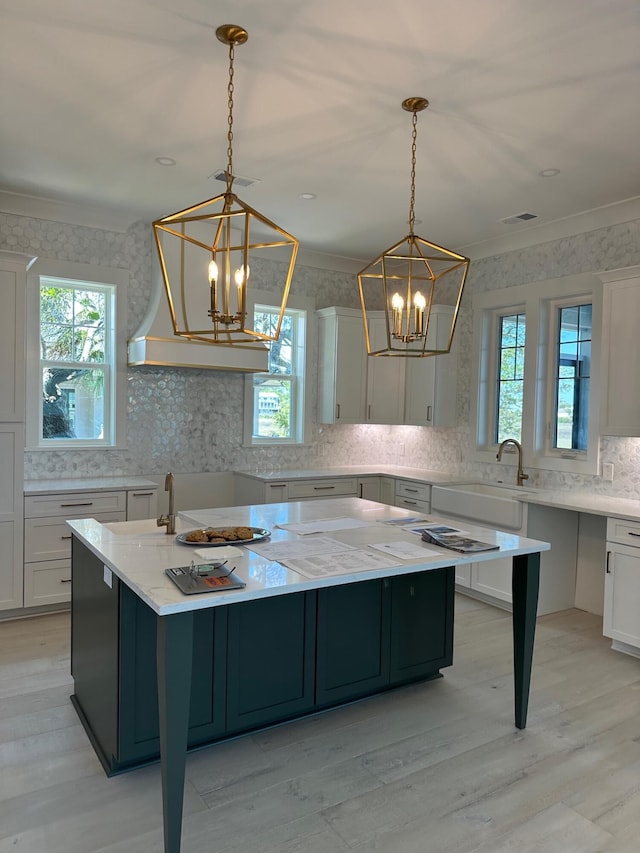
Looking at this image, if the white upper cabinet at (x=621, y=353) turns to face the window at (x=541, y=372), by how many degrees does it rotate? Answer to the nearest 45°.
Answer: approximately 90° to its right

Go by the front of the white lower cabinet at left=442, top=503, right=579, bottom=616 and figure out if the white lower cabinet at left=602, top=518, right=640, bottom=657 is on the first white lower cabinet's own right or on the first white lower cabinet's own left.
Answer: on the first white lower cabinet's own left

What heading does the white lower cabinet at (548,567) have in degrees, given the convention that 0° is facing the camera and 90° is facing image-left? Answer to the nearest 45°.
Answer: approximately 45°

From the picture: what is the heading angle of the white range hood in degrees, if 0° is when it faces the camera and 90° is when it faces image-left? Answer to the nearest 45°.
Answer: approximately 0°

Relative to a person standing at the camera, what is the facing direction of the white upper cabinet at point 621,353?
facing the viewer and to the left of the viewer

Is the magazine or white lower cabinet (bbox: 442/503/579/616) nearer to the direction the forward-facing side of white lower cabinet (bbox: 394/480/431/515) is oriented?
the magazine

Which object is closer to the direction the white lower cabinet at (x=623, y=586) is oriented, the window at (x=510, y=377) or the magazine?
the magazine

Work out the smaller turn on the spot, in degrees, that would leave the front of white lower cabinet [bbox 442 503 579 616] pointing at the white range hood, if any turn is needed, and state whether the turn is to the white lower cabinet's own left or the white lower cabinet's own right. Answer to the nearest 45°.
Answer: approximately 45° to the white lower cabinet's own right

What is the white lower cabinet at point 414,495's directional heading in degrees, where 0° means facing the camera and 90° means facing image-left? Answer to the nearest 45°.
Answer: approximately 45°

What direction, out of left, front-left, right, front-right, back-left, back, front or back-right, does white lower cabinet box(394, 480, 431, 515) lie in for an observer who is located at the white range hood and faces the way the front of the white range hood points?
left

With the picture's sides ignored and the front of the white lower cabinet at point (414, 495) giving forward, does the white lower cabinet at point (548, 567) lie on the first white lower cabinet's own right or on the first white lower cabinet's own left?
on the first white lower cabinet's own left

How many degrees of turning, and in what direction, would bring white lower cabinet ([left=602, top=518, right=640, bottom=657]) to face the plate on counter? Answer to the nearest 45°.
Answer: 0° — it already faces it

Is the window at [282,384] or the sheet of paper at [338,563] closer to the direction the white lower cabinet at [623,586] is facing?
the sheet of paper
